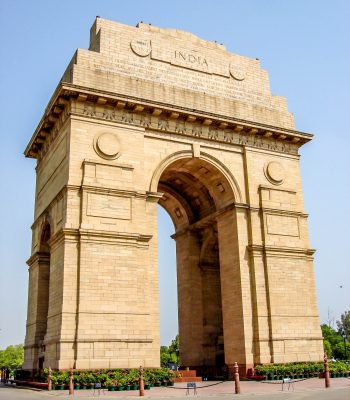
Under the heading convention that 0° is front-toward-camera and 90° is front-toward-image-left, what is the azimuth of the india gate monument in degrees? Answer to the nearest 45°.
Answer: approximately 315°
